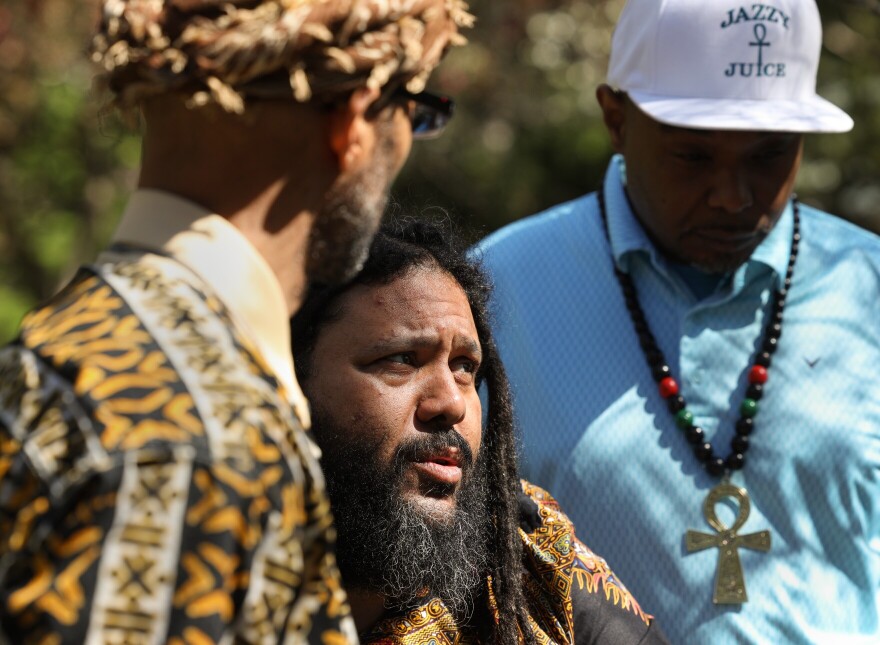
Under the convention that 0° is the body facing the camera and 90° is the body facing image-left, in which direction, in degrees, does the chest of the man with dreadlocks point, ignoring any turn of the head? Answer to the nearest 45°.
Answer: approximately 315°

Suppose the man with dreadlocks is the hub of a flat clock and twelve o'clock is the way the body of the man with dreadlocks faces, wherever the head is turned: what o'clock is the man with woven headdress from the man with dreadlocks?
The man with woven headdress is roughly at 2 o'clock from the man with dreadlocks.

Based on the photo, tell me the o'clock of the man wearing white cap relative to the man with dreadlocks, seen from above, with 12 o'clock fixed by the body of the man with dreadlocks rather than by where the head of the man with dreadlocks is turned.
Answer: The man wearing white cap is roughly at 9 o'clock from the man with dreadlocks.

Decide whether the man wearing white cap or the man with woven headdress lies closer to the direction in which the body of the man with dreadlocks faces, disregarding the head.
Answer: the man with woven headdress

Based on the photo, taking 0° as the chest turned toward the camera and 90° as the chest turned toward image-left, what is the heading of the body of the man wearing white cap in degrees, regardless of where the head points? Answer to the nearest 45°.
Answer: approximately 0°

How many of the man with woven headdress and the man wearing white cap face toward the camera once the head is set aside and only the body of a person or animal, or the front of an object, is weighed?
1

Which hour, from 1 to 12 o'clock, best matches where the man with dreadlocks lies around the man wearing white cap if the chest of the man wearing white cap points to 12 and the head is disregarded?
The man with dreadlocks is roughly at 1 o'clock from the man wearing white cap.

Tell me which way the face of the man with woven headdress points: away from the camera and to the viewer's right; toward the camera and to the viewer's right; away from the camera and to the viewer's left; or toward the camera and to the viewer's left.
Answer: away from the camera and to the viewer's right

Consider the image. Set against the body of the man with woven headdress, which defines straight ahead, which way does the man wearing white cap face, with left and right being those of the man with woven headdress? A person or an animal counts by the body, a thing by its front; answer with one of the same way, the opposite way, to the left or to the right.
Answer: the opposite way

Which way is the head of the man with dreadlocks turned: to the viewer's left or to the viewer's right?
to the viewer's right

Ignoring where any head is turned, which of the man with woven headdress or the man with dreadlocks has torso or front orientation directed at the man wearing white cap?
the man with woven headdress

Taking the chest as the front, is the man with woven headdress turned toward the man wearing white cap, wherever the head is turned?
yes
